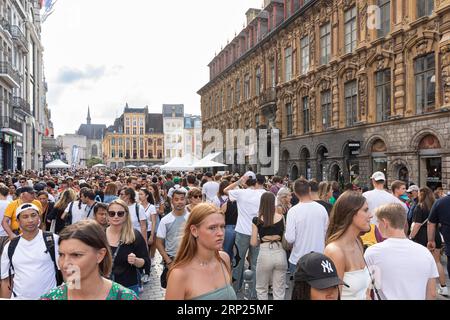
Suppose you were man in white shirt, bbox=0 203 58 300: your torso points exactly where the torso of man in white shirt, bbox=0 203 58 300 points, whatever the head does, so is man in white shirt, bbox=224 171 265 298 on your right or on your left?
on your left

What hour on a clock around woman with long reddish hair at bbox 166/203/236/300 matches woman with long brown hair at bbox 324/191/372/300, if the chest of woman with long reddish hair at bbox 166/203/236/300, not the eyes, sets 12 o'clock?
woman with long brown hair at bbox 324/191/372/300 is roughly at 10 o'clock from woman with long reddish hair at bbox 166/203/236/300.

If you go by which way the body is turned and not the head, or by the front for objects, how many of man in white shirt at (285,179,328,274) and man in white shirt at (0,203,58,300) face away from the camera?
1

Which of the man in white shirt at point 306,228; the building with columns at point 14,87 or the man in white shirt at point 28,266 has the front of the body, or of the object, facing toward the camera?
the man in white shirt at point 28,266

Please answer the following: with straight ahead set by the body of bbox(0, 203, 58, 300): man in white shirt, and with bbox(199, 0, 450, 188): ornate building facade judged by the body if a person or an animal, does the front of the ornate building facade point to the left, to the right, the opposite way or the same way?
to the right

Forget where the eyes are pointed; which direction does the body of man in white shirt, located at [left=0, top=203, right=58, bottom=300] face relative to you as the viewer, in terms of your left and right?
facing the viewer

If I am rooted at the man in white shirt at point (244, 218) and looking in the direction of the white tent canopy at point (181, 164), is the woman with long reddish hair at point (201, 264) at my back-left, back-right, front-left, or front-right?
back-left

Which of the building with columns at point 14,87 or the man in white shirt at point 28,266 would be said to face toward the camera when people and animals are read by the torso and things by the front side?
the man in white shirt

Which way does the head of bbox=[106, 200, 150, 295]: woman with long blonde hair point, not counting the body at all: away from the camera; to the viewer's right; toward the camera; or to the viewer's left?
toward the camera

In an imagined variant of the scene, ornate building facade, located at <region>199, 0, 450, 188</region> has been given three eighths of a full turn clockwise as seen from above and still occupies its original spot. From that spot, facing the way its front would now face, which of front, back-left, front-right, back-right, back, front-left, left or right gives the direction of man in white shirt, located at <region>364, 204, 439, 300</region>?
back

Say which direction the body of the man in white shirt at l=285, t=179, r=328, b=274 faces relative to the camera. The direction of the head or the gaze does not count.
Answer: away from the camera

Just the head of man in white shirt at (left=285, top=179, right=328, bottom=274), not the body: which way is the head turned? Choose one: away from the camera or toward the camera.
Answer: away from the camera

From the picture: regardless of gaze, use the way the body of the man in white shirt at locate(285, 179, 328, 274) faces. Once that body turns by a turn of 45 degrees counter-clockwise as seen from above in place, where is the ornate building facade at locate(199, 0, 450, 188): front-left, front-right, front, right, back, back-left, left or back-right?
front-right

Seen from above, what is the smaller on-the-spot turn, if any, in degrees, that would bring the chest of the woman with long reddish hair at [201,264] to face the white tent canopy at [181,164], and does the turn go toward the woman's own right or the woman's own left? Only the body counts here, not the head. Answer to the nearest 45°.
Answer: approximately 135° to the woman's own left

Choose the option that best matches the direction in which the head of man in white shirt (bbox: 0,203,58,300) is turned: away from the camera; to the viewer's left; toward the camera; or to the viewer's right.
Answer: toward the camera

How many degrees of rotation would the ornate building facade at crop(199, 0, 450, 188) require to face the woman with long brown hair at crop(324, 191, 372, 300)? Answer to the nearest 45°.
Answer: approximately 45° to its left

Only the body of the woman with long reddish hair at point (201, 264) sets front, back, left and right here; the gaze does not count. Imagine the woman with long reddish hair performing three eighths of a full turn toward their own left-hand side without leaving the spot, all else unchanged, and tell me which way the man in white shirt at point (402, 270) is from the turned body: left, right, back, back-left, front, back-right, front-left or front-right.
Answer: right

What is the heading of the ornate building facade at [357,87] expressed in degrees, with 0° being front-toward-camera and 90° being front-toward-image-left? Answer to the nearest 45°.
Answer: approximately 45°
